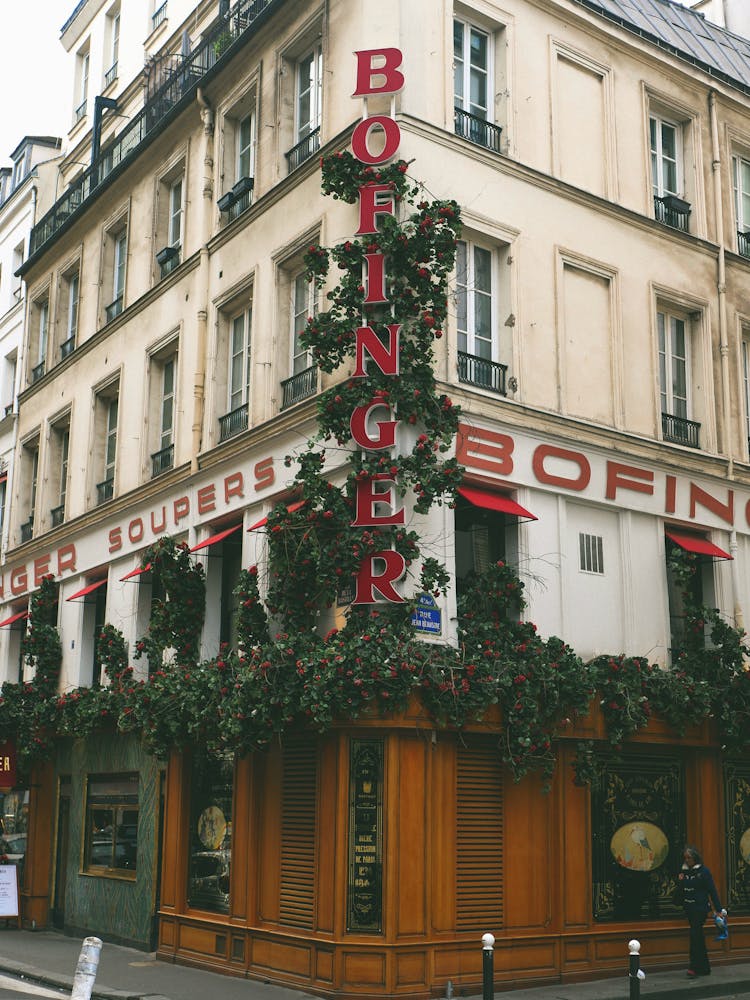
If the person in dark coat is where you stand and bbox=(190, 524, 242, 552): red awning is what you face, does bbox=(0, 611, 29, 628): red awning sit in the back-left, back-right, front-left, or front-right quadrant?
front-right

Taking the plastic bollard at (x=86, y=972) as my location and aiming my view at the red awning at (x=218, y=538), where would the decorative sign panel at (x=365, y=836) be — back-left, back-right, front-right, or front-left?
front-right

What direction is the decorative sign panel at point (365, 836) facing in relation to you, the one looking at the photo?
facing the viewer

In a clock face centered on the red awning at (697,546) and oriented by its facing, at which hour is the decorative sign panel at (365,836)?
The decorative sign panel is roughly at 3 o'clock from the red awning.

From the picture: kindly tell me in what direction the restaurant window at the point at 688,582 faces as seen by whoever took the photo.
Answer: facing the viewer and to the right of the viewer

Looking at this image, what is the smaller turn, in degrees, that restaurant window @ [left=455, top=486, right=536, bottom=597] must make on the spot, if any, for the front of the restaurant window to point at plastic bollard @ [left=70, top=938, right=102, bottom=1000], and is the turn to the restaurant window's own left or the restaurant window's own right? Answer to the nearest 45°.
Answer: approximately 90° to the restaurant window's own right

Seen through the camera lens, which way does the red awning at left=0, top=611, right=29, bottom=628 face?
facing the viewer and to the left of the viewer

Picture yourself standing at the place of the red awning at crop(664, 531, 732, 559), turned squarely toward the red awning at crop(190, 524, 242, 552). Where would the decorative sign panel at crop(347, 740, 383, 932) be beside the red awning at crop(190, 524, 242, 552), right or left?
left

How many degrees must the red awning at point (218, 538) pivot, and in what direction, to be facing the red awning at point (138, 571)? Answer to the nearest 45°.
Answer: approximately 90° to its right

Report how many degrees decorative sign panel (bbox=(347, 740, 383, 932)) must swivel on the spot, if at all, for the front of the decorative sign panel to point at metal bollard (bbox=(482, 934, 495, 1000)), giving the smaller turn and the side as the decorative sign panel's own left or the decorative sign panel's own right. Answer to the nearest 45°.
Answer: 0° — it already faces it

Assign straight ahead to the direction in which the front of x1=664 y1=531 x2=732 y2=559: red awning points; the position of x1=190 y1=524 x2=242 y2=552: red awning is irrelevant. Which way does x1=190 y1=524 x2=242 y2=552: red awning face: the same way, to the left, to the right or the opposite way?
to the right
